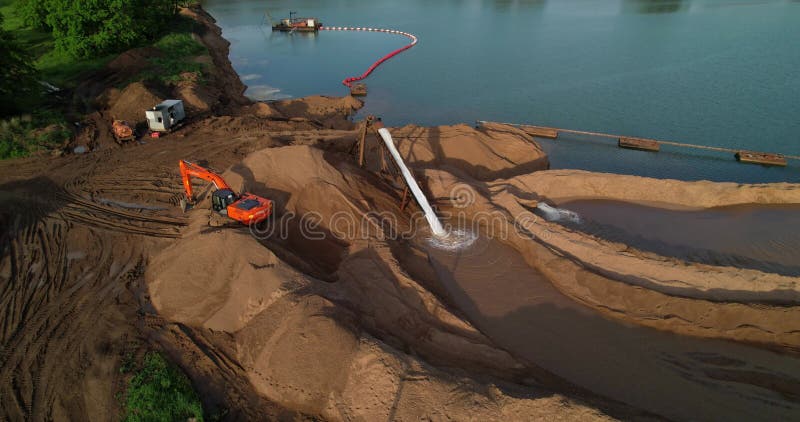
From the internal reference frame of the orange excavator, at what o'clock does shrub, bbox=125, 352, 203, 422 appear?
The shrub is roughly at 8 o'clock from the orange excavator.

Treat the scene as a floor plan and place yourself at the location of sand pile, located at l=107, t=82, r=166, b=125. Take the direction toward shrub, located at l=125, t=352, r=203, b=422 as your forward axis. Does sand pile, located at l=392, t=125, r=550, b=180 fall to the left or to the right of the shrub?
left

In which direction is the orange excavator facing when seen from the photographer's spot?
facing away from the viewer and to the left of the viewer

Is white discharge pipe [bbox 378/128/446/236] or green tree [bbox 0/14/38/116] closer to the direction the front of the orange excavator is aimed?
the green tree

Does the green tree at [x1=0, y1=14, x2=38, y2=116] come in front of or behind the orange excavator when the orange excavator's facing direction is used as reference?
in front

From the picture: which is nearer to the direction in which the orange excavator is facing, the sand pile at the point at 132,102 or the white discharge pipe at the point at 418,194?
the sand pile

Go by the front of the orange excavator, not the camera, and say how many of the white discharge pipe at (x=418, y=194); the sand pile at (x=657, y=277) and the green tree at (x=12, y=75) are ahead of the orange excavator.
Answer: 1

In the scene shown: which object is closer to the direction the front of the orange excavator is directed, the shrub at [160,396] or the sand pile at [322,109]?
the sand pile

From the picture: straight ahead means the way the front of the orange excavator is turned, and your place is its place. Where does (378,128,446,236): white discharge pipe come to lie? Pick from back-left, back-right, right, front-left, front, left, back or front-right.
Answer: back-right

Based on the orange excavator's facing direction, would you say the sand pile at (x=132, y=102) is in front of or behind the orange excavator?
in front

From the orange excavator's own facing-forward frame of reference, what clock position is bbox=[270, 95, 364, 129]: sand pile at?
The sand pile is roughly at 2 o'clock from the orange excavator.

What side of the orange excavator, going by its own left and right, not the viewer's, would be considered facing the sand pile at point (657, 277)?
back
